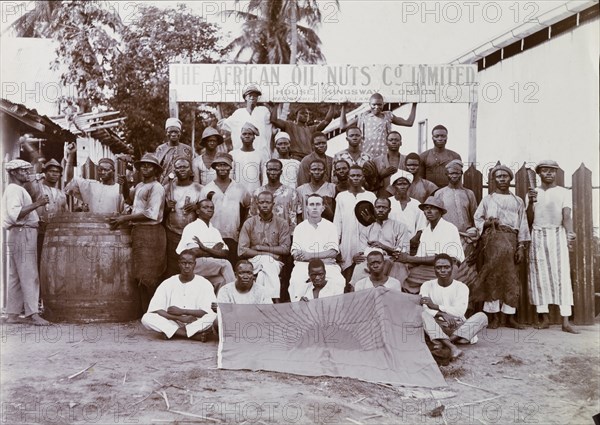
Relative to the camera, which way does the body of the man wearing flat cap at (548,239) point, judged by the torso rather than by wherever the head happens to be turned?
toward the camera

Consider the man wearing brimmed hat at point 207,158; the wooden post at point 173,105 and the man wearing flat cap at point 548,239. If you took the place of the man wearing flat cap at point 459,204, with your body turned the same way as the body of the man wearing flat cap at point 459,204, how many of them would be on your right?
2

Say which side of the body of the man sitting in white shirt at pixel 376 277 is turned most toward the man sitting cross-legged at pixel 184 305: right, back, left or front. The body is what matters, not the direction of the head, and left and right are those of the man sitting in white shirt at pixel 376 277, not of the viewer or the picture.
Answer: right

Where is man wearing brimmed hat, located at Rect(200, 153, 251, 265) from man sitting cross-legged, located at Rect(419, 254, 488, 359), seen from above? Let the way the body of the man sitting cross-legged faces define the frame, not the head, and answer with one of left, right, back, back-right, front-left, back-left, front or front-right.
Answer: right

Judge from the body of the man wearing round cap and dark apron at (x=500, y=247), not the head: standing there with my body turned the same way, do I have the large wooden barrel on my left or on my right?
on my right

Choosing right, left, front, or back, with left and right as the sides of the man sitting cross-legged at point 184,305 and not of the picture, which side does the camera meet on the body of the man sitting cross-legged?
front

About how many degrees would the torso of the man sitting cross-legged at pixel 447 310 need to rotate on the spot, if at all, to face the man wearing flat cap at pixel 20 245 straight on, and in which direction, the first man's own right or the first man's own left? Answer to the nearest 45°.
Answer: approximately 90° to the first man's own right

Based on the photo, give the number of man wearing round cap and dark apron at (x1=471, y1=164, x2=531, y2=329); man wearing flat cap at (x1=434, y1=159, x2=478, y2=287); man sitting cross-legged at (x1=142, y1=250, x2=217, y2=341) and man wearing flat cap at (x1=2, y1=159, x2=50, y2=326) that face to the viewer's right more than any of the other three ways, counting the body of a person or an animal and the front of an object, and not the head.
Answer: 1

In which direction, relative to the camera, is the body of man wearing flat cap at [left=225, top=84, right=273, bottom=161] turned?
toward the camera

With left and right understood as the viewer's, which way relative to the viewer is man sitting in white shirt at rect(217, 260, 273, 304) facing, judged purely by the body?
facing the viewer

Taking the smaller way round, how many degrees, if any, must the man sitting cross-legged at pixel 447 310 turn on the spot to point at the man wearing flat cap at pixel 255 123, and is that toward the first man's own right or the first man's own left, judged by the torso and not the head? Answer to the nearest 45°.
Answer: approximately 90° to the first man's own right
